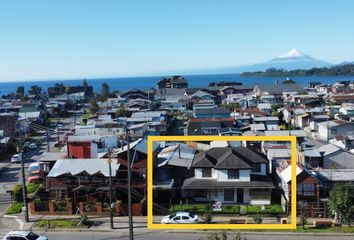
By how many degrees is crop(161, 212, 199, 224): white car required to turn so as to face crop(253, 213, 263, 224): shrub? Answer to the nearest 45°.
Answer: approximately 180°

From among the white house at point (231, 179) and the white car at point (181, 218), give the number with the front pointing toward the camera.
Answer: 1

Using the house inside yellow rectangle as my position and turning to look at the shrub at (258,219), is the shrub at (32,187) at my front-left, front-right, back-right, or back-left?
back-right

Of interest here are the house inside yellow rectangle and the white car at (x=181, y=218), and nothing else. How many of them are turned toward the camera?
1

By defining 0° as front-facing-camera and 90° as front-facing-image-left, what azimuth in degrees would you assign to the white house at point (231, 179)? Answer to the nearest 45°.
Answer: approximately 0°

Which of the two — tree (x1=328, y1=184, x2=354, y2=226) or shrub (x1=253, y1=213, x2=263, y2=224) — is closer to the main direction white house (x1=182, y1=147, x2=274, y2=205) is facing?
the shrub

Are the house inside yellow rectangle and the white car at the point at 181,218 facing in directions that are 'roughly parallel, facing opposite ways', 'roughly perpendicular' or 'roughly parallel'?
roughly perpendicular

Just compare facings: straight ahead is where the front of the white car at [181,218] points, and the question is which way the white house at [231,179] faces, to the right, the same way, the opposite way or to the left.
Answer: to the left

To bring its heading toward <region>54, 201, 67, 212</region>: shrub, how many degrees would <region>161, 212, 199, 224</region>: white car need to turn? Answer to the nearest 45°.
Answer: approximately 45° to its right

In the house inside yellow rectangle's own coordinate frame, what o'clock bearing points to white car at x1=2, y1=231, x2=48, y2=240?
The white car is roughly at 2 o'clock from the house inside yellow rectangle.

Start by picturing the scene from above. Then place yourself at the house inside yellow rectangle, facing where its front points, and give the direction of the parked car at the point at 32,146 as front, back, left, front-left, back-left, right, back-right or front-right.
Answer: back-right

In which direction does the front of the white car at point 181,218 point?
to the viewer's left

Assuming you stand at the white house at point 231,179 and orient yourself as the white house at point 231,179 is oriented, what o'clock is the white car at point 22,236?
The white car is roughly at 2 o'clock from the white house.

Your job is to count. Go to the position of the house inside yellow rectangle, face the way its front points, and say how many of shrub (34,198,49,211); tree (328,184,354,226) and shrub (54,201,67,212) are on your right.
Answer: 2
